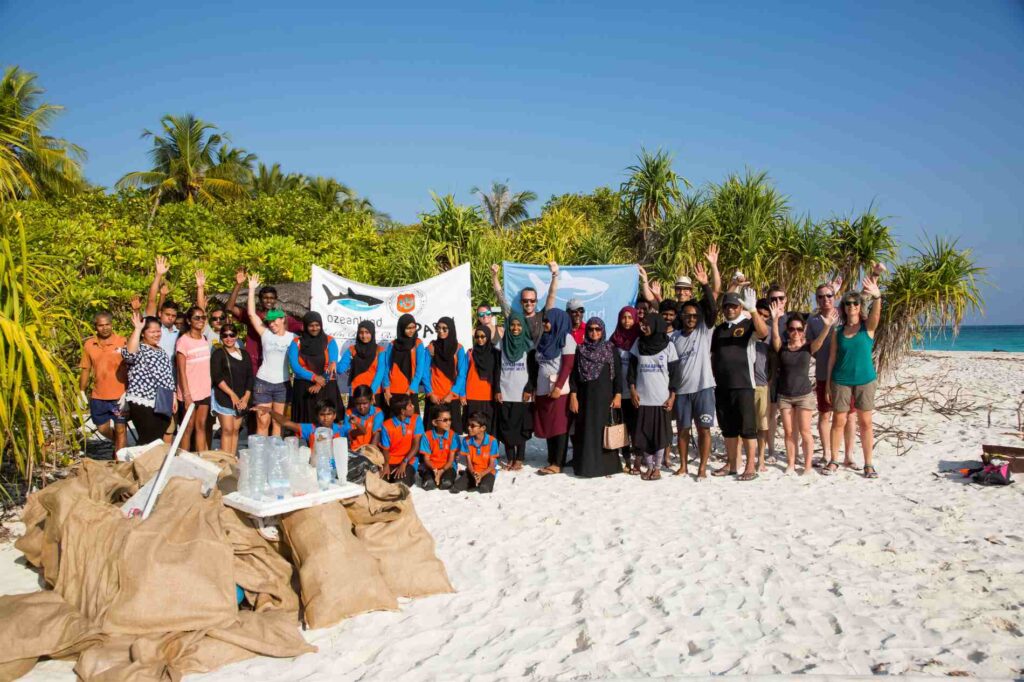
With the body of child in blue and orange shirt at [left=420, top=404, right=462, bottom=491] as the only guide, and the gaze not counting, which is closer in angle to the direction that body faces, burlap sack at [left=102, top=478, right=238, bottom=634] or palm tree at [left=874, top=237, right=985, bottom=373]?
the burlap sack

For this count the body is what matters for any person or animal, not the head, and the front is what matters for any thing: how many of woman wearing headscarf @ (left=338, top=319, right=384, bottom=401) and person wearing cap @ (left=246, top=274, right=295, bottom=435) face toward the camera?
2

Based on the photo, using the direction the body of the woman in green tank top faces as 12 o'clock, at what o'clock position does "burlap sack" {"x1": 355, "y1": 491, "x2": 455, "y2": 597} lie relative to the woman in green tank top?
The burlap sack is roughly at 1 o'clock from the woman in green tank top.

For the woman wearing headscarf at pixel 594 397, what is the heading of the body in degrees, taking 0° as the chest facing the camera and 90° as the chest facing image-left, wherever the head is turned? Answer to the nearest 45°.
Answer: approximately 0°

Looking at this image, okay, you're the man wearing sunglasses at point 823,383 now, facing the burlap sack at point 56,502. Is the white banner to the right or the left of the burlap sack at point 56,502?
right

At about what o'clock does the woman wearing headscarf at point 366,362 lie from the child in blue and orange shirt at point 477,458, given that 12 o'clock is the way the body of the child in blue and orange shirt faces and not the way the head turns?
The woman wearing headscarf is roughly at 4 o'clock from the child in blue and orange shirt.

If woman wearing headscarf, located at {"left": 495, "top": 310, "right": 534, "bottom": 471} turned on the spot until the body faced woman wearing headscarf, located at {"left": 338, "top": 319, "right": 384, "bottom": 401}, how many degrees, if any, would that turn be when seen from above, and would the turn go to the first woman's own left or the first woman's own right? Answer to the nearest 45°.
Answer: approximately 90° to the first woman's own right

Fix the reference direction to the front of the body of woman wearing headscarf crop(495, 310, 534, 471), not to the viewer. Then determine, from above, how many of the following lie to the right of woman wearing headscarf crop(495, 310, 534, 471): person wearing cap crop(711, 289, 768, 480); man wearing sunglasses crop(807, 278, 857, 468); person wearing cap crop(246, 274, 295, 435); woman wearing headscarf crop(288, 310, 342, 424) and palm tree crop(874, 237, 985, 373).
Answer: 2

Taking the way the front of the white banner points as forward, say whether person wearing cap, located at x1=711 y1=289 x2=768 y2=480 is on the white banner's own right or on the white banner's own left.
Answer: on the white banner's own left

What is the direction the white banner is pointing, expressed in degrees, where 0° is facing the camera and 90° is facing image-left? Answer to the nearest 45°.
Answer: approximately 0°
